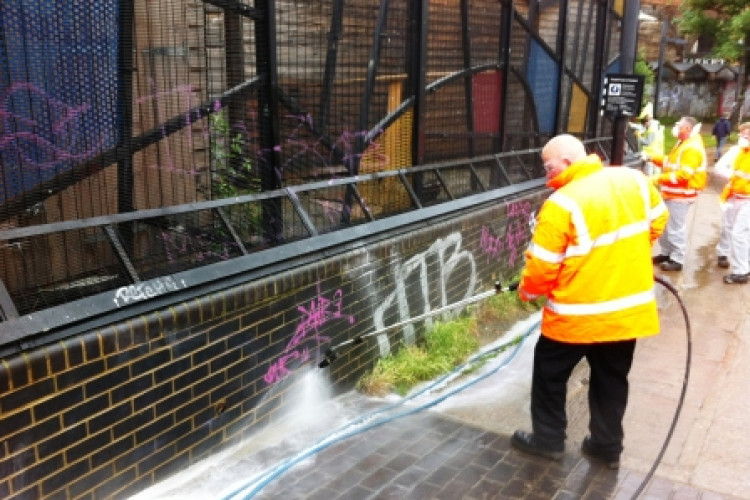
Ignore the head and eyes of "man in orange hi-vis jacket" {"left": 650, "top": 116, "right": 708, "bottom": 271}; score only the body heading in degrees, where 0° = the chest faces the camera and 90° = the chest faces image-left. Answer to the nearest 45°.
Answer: approximately 90°

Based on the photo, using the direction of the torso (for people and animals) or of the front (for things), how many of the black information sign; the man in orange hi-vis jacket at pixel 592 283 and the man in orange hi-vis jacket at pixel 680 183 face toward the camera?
1

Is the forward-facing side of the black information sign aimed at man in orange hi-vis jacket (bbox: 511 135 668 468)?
yes

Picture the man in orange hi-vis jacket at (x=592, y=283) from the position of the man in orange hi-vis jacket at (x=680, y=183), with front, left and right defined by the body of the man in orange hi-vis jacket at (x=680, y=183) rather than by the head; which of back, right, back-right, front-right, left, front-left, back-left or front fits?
left

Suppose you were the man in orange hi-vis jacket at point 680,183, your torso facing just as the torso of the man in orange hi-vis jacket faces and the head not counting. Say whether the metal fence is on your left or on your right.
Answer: on your left

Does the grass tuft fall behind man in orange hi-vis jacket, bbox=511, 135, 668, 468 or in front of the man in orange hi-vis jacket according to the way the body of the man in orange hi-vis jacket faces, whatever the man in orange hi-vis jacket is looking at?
in front

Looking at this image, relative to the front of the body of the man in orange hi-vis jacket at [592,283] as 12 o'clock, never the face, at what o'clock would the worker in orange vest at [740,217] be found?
The worker in orange vest is roughly at 2 o'clock from the man in orange hi-vis jacket.

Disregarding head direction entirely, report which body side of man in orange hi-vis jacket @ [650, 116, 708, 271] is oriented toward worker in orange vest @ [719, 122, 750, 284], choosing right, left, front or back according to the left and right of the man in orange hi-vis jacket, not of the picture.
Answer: back

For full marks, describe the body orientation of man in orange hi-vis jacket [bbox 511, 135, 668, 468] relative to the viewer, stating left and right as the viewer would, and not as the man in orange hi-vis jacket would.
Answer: facing away from the viewer and to the left of the viewer

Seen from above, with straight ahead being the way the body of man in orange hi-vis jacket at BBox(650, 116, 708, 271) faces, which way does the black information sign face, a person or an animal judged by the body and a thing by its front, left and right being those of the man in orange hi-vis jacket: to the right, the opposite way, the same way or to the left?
to the left

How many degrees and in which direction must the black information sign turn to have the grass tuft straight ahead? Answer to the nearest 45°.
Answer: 0° — it already faces it

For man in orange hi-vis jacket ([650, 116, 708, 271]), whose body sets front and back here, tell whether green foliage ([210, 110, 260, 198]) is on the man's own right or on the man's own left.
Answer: on the man's own left

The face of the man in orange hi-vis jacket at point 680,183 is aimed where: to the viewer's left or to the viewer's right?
to the viewer's left
